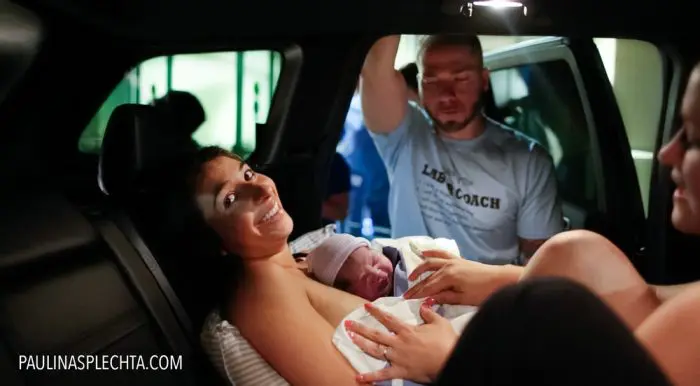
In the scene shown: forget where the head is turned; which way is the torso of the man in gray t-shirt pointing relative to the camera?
toward the camera
